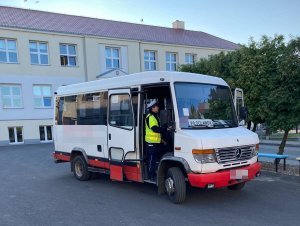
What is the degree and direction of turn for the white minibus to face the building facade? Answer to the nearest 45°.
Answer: approximately 180°

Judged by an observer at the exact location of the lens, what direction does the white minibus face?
facing the viewer and to the right of the viewer

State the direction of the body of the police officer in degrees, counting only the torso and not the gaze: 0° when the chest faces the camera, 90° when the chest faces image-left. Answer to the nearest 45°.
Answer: approximately 270°

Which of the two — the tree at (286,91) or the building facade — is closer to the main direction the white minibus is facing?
the tree

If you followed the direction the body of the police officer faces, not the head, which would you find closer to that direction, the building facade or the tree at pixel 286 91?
the tree

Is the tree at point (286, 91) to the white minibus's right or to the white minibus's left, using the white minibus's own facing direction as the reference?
on its left

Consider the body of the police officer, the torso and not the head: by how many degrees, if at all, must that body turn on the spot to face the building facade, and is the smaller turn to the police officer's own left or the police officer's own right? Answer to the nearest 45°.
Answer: approximately 135° to the police officer's own left
